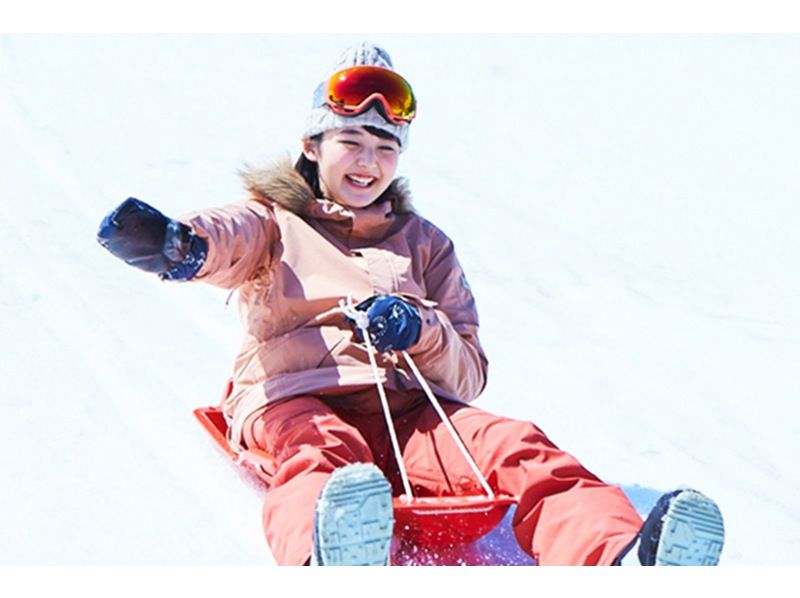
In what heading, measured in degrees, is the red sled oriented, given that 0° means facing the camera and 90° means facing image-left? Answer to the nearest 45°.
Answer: approximately 315°

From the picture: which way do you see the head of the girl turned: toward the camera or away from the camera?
toward the camera

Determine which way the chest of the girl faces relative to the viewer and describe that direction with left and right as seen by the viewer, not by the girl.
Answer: facing the viewer and to the right of the viewer
